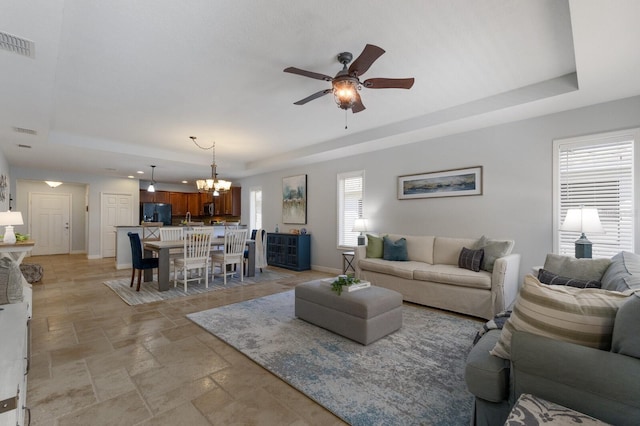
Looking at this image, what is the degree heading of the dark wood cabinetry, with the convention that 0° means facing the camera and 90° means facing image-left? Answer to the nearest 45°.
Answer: approximately 0°

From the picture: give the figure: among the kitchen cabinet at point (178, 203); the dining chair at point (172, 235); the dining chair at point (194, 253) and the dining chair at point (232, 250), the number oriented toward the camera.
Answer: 2

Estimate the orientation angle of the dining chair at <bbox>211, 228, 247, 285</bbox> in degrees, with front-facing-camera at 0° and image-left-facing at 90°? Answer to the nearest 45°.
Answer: approximately 135°

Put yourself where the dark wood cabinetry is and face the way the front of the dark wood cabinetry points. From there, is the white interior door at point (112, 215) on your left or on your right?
on your right

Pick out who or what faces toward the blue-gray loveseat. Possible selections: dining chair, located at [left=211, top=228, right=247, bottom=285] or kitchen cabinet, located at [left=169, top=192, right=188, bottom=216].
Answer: the kitchen cabinet

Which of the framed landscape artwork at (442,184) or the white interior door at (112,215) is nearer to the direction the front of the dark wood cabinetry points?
the framed landscape artwork

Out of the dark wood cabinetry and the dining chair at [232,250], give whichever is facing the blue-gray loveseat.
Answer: the dark wood cabinetry

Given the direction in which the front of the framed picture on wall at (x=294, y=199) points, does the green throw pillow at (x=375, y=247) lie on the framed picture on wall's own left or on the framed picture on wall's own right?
on the framed picture on wall's own left

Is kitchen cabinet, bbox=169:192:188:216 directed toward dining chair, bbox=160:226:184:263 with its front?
yes

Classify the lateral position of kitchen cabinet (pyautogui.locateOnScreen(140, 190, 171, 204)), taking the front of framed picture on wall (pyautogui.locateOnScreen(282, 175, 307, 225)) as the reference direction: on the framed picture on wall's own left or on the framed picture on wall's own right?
on the framed picture on wall's own right

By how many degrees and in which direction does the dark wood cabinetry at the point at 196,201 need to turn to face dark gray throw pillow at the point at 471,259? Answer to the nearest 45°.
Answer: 0° — it already faces it
